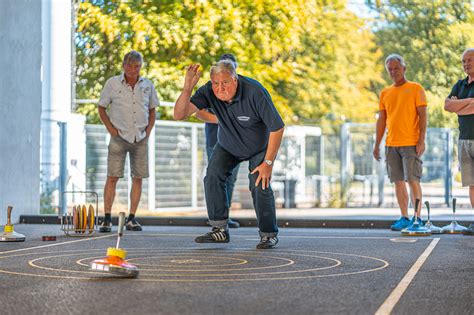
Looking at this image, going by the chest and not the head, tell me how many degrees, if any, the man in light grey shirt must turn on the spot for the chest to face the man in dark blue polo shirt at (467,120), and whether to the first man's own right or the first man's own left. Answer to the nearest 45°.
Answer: approximately 90° to the first man's own left

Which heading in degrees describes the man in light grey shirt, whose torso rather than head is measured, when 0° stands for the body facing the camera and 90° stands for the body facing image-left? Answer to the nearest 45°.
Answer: approximately 0°

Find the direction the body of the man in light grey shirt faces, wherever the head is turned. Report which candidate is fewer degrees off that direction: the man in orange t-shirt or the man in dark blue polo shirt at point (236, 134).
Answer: the man in dark blue polo shirt

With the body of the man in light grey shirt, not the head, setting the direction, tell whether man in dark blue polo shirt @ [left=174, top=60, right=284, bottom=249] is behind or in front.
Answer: in front

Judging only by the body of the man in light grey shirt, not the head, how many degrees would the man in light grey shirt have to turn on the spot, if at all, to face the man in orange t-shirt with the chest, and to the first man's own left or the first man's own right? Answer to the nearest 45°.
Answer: approximately 90° to the first man's own left

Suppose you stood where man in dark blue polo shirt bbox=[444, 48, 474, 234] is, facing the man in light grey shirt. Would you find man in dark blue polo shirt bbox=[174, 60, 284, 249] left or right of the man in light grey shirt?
left
